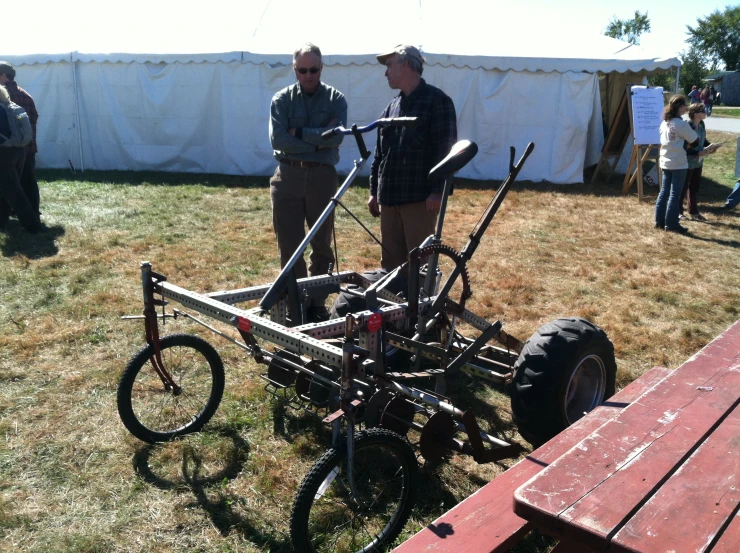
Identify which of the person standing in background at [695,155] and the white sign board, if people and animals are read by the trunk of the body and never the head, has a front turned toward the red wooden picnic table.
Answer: the white sign board

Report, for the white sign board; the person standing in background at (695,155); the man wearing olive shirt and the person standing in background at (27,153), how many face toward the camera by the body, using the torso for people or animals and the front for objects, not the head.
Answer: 2

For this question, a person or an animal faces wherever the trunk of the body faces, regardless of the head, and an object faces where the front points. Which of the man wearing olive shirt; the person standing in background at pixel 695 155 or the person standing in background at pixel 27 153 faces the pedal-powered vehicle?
the man wearing olive shirt

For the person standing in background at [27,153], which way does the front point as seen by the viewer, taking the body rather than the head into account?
to the viewer's left

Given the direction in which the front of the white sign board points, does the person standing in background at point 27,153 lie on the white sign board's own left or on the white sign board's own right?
on the white sign board's own right

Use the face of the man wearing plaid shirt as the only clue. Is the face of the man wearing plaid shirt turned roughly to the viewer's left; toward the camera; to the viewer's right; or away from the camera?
to the viewer's left

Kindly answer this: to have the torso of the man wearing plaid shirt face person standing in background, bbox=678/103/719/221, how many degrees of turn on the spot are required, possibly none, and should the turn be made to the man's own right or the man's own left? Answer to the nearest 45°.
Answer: approximately 180°
